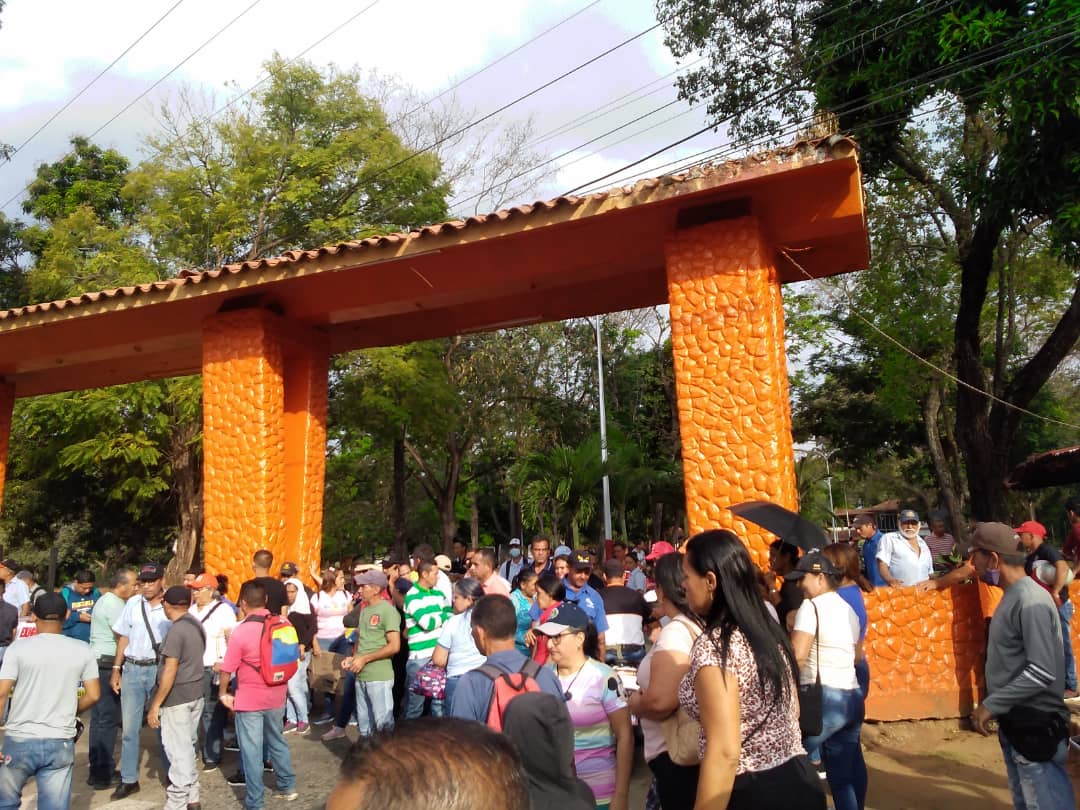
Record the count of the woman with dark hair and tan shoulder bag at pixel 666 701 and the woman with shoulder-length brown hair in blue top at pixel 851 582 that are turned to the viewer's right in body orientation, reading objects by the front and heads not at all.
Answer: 0

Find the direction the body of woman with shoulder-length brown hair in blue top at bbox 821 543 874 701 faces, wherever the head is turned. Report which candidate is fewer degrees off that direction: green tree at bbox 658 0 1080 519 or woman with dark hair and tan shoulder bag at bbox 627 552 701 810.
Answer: the green tree

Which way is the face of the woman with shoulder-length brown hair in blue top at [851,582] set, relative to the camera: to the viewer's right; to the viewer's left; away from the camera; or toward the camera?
away from the camera

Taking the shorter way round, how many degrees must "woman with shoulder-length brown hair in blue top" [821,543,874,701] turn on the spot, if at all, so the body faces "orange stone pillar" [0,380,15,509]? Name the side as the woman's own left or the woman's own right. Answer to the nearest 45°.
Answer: approximately 45° to the woman's own left

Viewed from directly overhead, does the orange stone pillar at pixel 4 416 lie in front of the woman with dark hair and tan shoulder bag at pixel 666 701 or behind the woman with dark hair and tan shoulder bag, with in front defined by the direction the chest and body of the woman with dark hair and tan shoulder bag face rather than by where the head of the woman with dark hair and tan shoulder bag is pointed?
in front

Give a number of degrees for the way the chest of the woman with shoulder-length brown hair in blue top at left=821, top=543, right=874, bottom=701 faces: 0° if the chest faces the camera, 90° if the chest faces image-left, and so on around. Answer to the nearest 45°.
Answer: approximately 135°
